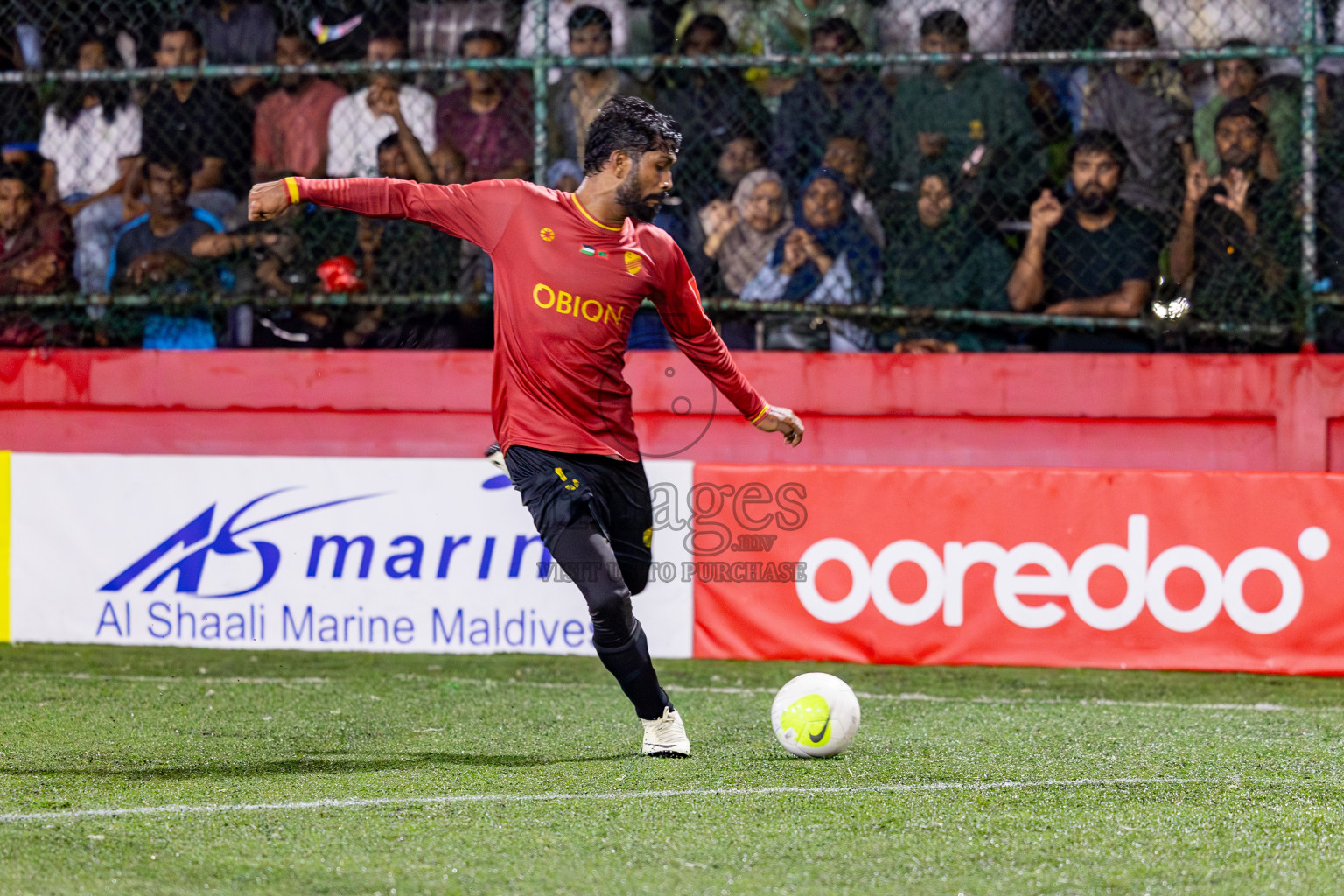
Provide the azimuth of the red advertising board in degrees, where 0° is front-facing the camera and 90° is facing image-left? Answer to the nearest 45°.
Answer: approximately 0°

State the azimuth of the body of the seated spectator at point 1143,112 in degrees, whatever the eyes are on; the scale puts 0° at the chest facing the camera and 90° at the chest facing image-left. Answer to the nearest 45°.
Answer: approximately 0°

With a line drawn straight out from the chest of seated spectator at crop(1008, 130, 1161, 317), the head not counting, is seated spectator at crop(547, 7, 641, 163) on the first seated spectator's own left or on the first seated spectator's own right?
on the first seated spectator's own right

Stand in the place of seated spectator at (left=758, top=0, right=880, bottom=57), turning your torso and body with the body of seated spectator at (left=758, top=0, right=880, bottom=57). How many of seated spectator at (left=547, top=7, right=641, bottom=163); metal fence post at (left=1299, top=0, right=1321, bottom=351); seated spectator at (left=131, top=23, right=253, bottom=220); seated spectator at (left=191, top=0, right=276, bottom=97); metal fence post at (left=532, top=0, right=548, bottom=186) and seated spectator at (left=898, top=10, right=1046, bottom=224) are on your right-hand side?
4
